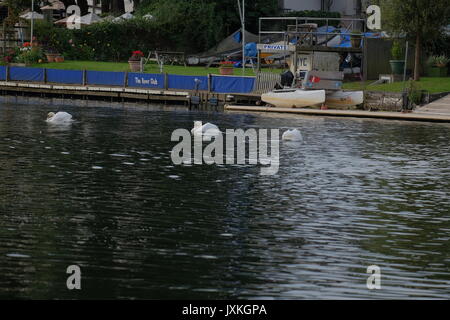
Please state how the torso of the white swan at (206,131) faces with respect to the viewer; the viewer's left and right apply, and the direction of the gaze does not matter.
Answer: facing to the left of the viewer

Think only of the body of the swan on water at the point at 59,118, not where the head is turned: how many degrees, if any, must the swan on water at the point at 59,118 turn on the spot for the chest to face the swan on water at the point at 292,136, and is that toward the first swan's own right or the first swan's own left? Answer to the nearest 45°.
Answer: approximately 135° to the first swan's own left

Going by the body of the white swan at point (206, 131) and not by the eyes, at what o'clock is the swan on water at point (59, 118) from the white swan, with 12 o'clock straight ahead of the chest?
The swan on water is roughly at 1 o'clock from the white swan.

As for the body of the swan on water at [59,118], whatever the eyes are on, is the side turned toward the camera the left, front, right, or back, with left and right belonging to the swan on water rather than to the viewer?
left

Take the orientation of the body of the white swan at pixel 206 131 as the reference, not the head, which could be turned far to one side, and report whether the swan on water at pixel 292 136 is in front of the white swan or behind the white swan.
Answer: behind

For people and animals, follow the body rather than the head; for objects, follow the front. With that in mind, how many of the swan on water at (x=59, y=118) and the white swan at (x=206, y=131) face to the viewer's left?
2

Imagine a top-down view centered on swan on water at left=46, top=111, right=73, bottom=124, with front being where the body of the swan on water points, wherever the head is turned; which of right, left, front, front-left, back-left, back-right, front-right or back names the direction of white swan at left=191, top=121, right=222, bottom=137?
back-left
